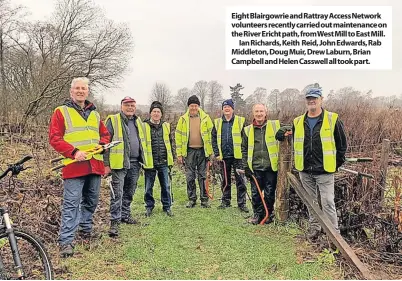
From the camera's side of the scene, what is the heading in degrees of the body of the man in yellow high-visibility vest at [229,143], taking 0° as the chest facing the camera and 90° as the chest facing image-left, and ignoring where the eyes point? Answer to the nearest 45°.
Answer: approximately 0°

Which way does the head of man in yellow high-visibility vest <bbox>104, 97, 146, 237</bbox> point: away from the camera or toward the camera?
toward the camera

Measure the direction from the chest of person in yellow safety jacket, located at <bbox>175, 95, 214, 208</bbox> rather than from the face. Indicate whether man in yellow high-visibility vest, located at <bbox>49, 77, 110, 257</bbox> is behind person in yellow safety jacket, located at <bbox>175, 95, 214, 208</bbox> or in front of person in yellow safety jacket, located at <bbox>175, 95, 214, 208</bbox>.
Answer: in front

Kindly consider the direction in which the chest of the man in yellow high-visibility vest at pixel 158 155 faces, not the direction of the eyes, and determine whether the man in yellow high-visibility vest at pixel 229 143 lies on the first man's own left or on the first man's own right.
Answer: on the first man's own left

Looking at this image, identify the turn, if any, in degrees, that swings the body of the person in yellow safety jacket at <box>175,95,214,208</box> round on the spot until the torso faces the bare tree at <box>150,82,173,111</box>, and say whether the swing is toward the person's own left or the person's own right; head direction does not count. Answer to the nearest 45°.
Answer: approximately 180°

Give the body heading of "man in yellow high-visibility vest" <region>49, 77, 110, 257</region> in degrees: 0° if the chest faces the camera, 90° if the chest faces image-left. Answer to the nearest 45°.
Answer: approximately 315°

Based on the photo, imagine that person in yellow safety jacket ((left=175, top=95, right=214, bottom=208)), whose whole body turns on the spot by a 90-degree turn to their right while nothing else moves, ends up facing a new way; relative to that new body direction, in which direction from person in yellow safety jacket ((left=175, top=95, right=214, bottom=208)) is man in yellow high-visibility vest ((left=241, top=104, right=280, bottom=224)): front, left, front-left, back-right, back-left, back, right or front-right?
back-left

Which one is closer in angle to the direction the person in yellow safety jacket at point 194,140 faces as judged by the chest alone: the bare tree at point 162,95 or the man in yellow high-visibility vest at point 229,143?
the man in yellow high-visibility vest

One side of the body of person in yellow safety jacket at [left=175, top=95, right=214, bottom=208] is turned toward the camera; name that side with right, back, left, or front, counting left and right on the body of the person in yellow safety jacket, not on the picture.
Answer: front

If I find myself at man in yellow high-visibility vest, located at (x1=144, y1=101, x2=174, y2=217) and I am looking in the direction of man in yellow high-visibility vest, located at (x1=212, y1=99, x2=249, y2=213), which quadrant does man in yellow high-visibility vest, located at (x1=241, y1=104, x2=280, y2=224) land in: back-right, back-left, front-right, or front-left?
front-right

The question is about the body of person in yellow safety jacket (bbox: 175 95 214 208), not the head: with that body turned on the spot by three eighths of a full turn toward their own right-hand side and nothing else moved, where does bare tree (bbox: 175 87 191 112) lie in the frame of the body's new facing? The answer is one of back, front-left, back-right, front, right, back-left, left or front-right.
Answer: front-right

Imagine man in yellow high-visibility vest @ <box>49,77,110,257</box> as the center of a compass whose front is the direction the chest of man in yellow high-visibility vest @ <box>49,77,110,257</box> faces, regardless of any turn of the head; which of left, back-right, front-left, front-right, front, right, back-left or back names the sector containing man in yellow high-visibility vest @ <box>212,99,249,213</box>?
left

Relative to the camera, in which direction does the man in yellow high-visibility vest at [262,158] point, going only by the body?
toward the camera
